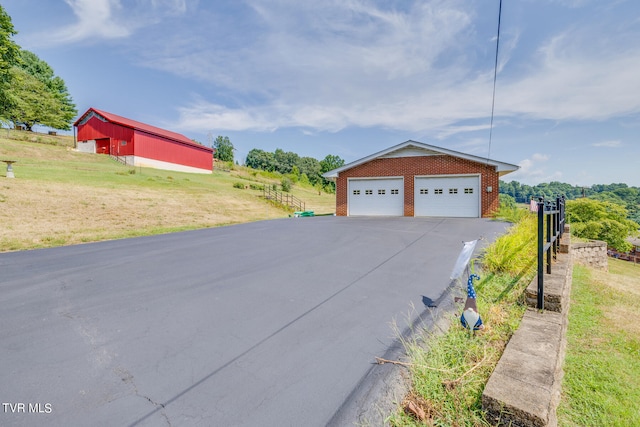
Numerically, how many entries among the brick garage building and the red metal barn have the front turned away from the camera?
0

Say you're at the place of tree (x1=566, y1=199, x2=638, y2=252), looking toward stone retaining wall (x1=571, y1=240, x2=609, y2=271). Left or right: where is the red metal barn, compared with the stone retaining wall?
right

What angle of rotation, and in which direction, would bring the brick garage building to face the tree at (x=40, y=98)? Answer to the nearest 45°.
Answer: approximately 90° to its right

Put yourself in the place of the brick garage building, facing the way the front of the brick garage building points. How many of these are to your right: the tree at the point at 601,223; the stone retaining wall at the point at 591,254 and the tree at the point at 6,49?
1

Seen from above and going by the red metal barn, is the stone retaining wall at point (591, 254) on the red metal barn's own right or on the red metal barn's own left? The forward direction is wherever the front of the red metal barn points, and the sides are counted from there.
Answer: on the red metal barn's own left

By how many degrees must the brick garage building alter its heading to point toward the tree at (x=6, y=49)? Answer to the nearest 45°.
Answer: approximately 90° to its right

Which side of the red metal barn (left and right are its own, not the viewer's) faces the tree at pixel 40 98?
right

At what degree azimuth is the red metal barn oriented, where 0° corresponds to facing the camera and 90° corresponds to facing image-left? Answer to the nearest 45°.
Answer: approximately 45°

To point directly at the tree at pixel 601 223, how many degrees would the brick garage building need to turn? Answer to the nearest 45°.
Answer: approximately 135° to its left

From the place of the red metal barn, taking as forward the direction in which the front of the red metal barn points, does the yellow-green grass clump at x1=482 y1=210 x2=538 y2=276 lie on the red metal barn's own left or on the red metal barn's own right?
on the red metal barn's own left

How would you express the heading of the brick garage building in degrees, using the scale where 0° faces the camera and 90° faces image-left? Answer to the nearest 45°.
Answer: approximately 0°

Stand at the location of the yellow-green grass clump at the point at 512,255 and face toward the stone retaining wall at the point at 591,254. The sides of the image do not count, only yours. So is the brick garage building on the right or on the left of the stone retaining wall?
left

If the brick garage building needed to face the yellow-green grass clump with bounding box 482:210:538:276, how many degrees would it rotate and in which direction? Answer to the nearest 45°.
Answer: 0° — it already faces it
